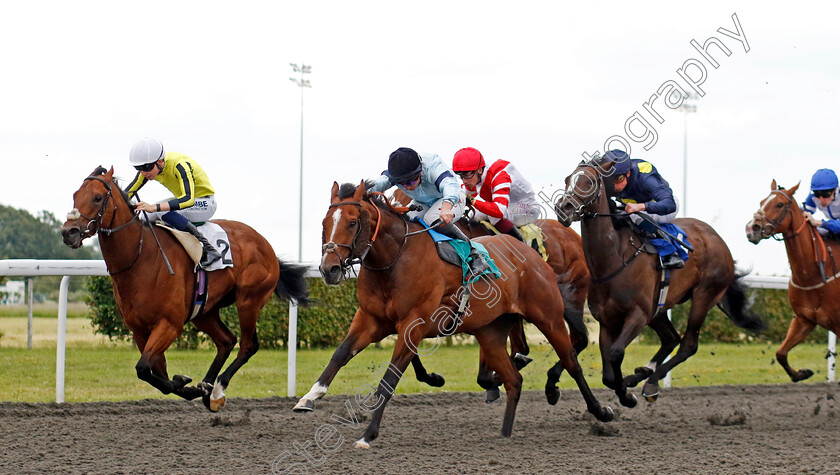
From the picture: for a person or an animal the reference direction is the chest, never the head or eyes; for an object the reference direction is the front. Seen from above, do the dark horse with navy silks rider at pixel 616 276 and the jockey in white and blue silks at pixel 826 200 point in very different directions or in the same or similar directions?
same or similar directions

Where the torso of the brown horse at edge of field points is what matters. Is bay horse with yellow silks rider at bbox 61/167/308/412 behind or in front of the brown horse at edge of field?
in front

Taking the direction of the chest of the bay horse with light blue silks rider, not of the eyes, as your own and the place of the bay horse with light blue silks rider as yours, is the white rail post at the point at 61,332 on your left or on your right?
on your right

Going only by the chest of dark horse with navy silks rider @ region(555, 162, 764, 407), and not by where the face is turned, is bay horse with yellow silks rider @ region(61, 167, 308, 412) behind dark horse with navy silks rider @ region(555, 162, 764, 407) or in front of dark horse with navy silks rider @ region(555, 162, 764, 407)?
in front

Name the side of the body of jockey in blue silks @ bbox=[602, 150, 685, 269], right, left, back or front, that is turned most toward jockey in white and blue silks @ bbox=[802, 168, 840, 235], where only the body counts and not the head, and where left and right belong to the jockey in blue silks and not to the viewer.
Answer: back

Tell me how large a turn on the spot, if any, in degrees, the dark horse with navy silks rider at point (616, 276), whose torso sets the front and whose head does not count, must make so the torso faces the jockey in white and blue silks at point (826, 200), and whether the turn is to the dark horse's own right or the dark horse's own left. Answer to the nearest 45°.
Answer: approximately 180°

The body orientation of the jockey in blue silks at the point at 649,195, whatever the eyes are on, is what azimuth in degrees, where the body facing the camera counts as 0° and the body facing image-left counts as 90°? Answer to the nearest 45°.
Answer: approximately 45°

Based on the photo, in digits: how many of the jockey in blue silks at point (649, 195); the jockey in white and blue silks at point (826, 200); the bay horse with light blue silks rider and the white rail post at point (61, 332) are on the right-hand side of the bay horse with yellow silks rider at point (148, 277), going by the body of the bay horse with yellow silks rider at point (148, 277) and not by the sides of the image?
1

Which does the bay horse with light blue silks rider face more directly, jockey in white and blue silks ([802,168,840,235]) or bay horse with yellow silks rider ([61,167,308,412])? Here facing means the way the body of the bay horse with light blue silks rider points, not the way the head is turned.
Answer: the bay horse with yellow silks rider

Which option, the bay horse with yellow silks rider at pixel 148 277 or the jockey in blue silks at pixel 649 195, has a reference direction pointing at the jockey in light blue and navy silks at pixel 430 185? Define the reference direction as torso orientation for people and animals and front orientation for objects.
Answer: the jockey in blue silks

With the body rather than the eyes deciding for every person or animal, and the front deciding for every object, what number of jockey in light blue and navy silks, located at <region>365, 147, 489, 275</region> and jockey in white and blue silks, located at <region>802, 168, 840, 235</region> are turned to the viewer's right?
0

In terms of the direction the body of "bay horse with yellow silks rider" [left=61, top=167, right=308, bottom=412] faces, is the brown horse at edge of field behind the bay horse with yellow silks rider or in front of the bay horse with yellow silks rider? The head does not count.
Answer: behind

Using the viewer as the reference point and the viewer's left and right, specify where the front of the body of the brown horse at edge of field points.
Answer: facing the viewer and to the left of the viewer

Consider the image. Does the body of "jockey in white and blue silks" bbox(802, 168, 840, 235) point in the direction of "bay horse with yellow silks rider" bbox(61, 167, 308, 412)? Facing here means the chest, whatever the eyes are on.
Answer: yes

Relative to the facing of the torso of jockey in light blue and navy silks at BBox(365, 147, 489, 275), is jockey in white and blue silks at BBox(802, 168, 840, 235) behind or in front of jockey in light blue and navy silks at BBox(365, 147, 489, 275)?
behind

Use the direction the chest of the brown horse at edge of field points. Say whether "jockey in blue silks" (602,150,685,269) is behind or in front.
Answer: in front

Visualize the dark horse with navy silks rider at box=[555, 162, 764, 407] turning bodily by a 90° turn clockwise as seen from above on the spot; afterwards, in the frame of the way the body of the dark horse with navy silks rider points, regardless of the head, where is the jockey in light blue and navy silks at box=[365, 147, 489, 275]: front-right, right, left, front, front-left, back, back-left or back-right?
left
